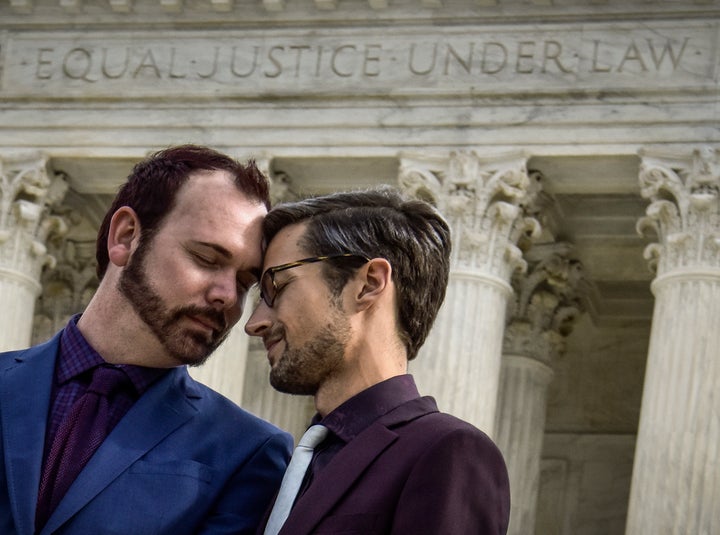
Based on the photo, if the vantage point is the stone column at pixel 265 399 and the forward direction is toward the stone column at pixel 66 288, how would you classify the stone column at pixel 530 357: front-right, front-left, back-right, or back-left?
back-right

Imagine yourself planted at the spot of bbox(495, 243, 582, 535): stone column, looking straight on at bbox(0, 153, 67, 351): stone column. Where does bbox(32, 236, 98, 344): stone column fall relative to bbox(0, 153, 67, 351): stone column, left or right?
right

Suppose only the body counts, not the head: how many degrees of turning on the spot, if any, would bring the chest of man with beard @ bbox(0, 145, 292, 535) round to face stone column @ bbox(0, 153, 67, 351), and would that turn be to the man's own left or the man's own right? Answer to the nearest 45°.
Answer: approximately 180°

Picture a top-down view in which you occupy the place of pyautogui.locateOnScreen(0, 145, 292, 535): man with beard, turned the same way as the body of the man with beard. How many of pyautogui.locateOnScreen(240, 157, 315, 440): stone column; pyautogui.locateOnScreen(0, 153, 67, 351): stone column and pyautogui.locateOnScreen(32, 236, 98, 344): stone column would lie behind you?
3

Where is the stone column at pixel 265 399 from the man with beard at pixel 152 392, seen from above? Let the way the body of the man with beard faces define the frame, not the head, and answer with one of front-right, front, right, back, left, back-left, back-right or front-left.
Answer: back

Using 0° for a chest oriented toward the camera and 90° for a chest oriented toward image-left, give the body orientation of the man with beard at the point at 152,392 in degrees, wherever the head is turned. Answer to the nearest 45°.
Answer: approximately 0°

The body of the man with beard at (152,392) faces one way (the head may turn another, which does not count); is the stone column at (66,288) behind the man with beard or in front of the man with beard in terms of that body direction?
behind
